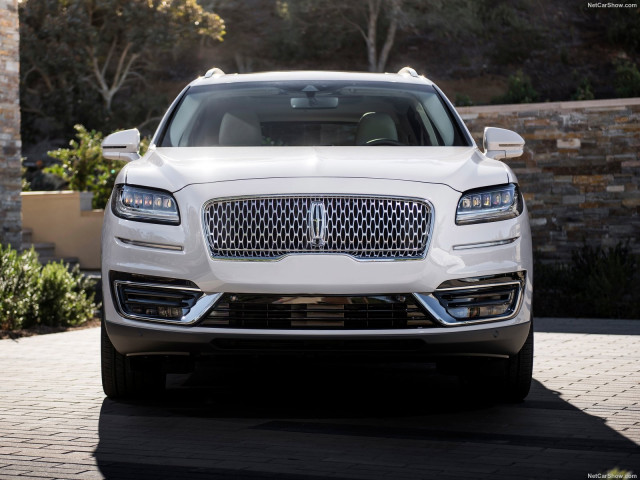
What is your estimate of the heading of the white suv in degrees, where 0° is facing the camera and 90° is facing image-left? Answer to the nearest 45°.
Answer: approximately 0°

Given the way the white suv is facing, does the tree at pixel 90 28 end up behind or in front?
behind

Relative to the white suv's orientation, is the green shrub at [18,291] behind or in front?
behind

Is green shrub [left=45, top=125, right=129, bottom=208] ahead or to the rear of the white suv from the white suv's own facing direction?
to the rear

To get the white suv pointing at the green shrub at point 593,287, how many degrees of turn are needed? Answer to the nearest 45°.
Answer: approximately 135° to its left

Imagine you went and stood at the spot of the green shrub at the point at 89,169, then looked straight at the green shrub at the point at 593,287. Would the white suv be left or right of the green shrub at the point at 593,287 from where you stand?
right

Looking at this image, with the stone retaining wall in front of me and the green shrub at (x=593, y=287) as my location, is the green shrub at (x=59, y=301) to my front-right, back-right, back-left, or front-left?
back-left
